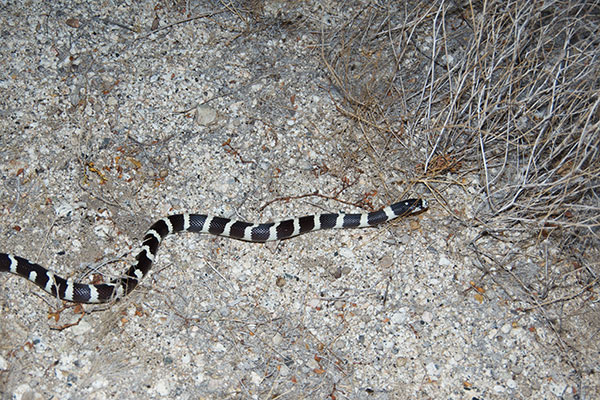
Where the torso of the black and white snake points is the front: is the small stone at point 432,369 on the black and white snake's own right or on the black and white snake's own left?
on the black and white snake's own right

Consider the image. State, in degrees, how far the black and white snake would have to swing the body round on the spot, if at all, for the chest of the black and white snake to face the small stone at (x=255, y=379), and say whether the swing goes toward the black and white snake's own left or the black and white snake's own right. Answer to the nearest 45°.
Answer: approximately 90° to the black and white snake's own right

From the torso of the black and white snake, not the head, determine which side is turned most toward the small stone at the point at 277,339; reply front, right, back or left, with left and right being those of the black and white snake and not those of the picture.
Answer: right

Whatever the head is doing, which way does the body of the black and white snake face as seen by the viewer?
to the viewer's right
